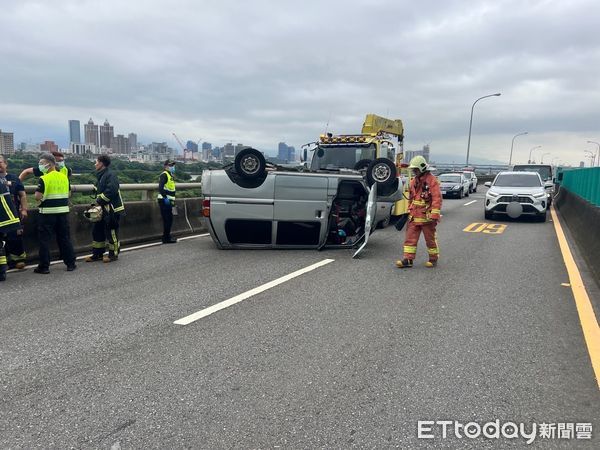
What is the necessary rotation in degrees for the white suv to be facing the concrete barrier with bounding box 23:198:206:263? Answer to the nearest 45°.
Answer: approximately 45° to its right

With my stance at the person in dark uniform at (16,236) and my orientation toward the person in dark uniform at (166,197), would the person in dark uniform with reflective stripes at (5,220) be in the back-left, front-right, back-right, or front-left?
back-right

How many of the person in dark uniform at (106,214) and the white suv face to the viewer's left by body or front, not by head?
1

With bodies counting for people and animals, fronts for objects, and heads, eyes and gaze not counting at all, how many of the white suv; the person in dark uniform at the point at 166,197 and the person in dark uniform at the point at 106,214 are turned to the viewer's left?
1

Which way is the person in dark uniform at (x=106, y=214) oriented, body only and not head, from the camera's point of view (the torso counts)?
to the viewer's left

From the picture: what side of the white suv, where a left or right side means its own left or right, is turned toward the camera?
front

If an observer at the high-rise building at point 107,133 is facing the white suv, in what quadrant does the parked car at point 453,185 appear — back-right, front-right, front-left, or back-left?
front-left

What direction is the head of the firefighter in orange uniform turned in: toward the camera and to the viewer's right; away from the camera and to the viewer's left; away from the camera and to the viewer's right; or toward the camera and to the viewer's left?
toward the camera and to the viewer's left
